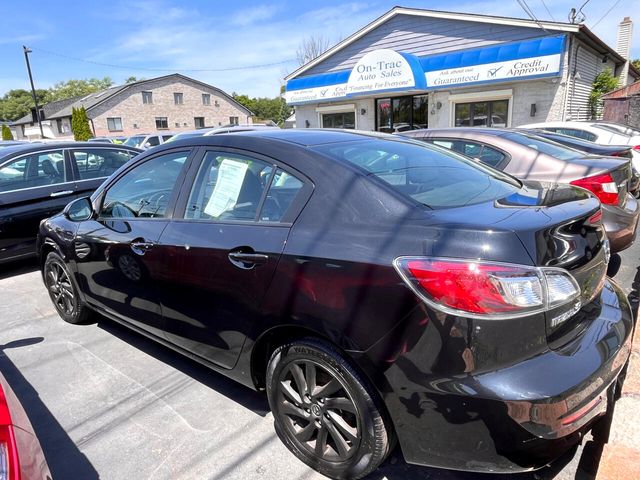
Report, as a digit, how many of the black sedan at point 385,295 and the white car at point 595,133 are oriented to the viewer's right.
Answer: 0

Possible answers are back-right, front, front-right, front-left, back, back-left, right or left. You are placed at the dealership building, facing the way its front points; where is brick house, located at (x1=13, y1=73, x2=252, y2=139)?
right

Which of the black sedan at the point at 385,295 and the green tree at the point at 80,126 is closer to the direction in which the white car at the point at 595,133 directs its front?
the green tree

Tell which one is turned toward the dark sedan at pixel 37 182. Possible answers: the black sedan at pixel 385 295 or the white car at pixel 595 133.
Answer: the black sedan

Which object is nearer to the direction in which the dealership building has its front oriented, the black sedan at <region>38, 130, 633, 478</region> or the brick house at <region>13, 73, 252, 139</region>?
the black sedan

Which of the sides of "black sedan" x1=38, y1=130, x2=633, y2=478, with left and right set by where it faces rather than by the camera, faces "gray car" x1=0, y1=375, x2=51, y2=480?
left

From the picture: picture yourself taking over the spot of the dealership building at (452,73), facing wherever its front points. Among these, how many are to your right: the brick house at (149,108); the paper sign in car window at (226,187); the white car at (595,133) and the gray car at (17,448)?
1

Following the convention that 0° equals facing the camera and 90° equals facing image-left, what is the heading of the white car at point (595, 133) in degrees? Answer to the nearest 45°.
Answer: approximately 135°

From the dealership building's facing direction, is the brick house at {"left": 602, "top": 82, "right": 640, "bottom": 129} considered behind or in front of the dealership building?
behind

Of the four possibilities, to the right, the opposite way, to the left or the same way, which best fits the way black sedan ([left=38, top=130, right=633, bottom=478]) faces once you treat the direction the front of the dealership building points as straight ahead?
to the right

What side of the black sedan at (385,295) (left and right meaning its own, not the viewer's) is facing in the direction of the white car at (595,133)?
right

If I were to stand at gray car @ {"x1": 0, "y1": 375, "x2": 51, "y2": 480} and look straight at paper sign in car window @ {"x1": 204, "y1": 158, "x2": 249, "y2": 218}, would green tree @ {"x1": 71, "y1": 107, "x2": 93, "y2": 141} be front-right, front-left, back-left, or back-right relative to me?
front-left

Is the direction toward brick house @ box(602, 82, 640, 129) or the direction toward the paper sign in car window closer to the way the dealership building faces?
the paper sign in car window

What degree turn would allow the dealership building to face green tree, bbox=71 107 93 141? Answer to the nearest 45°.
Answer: approximately 90° to its right

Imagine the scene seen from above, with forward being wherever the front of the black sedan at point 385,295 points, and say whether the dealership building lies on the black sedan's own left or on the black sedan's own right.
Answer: on the black sedan's own right

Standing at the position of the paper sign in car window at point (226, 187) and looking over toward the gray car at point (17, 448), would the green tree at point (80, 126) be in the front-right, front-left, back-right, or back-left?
back-right

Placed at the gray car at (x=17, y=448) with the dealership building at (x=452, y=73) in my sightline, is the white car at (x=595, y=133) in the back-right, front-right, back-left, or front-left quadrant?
front-right

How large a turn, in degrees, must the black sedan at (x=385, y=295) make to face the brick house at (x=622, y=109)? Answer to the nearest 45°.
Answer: approximately 90° to its right

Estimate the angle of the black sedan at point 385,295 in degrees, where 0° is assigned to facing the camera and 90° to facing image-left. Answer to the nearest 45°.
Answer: approximately 135°
